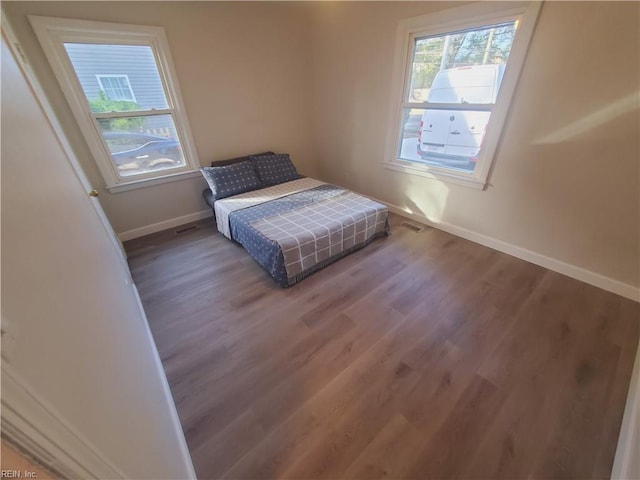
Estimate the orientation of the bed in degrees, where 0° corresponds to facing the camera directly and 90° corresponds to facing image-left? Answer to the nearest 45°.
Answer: approximately 315°
